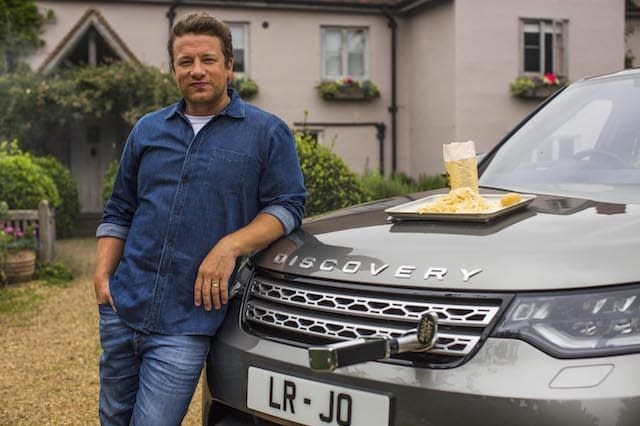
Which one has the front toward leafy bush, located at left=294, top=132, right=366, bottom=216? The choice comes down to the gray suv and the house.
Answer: the house

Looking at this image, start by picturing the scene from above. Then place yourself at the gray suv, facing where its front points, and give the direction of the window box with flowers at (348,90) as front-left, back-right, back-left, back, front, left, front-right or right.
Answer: back-right

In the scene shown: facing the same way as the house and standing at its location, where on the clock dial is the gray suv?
The gray suv is roughly at 12 o'clock from the house.

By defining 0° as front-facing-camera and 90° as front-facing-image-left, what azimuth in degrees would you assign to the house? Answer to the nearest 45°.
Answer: approximately 0°

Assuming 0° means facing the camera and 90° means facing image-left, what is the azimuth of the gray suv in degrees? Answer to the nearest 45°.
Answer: approximately 45°

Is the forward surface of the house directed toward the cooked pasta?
yes

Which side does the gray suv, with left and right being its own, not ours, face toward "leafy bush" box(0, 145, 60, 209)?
right
